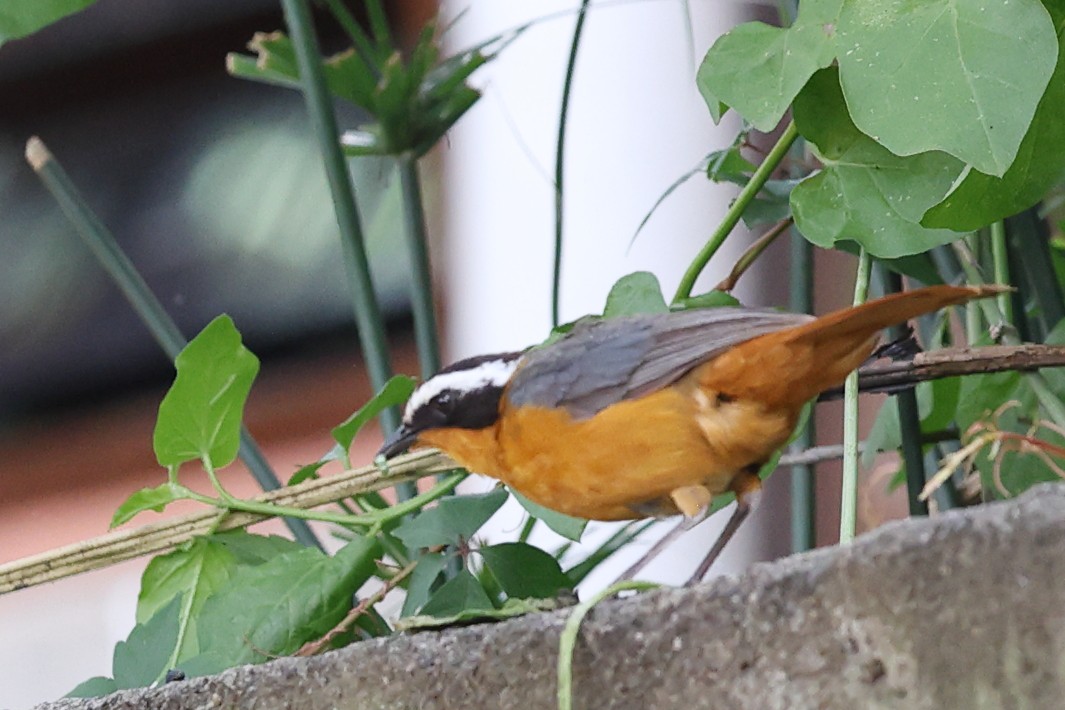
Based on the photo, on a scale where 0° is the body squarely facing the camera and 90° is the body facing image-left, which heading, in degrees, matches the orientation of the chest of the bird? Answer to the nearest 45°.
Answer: approximately 90°

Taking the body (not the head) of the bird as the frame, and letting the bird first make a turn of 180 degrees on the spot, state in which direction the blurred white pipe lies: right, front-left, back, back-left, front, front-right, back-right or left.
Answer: left
